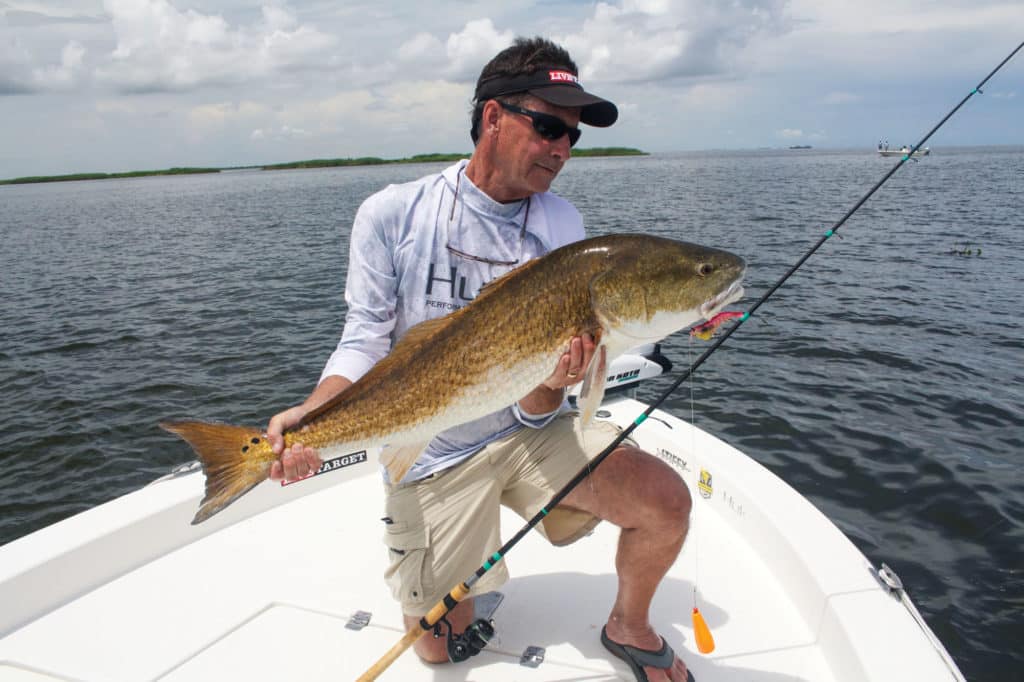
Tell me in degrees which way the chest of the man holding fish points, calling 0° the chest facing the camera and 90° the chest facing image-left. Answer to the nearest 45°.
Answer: approximately 315°

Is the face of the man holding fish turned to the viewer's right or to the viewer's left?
to the viewer's right

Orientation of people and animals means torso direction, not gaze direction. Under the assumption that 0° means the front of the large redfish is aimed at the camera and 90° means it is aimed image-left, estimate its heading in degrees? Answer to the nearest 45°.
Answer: approximately 270°
